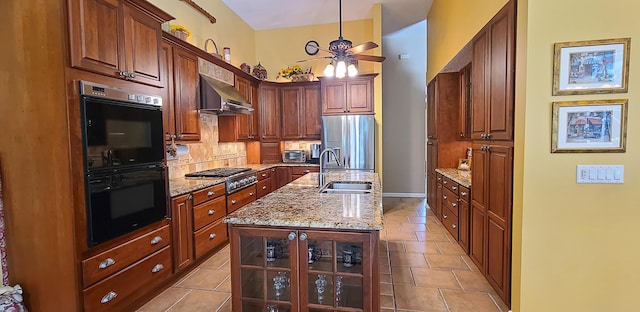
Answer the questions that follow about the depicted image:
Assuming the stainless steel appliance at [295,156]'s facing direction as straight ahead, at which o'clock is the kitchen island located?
The kitchen island is roughly at 12 o'clock from the stainless steel appliance.

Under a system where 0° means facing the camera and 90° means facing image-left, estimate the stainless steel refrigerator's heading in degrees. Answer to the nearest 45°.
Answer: approximately 0°

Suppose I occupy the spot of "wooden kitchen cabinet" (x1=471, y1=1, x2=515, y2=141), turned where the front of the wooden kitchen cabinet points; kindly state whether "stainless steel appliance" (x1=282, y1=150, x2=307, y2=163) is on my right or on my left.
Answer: on my right

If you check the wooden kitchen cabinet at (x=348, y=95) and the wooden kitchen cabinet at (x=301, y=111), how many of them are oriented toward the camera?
2

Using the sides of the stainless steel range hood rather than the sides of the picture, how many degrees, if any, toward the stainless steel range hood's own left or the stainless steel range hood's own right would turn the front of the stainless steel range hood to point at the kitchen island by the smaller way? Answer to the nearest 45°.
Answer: approximately 45° to the stainless steel range hood's own right

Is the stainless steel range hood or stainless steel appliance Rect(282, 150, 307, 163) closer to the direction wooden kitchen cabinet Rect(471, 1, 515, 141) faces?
the stainless steel range hood

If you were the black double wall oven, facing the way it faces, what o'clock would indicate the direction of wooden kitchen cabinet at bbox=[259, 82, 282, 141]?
The wooden kitchen cabinet is roughly at 9 o'clock from the black double wall oven.

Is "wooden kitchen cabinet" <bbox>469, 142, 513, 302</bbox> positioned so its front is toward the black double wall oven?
yes

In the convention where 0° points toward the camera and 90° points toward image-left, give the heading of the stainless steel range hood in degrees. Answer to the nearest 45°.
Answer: approximately 315°

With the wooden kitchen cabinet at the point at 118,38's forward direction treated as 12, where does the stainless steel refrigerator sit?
The stainless steel refrigerator is roughly at 10 o'clock from the wooden kitchen cabinet.
